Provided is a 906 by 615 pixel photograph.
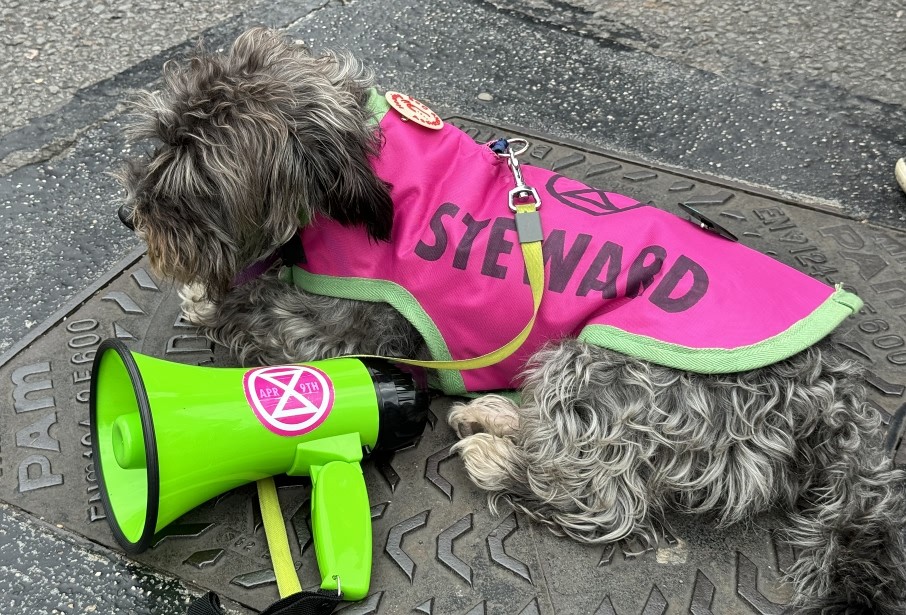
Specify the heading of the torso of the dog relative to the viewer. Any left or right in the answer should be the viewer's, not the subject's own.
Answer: facing to the left of the viewer
